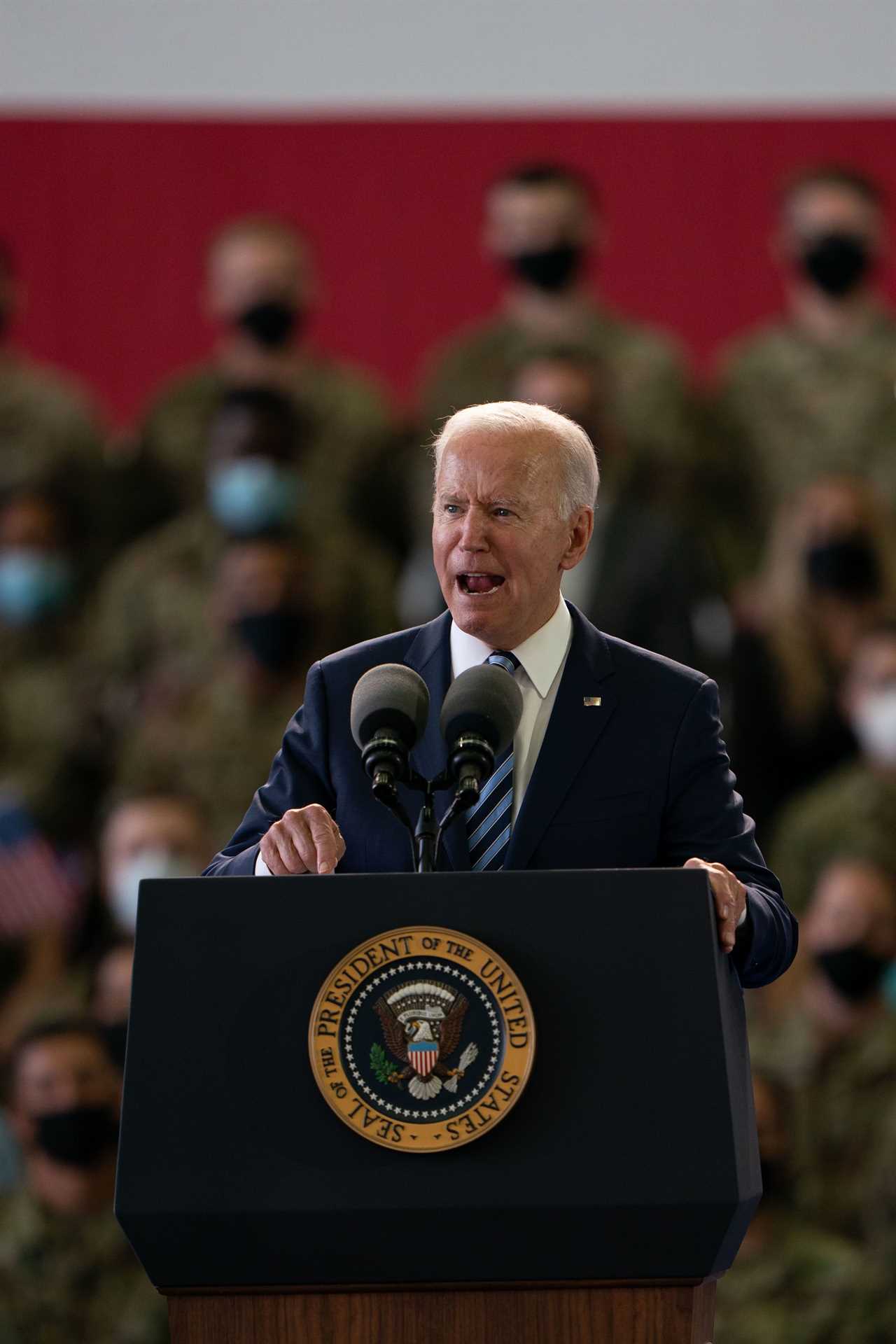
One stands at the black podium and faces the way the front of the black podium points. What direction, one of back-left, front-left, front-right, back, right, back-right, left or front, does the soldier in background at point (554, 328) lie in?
back

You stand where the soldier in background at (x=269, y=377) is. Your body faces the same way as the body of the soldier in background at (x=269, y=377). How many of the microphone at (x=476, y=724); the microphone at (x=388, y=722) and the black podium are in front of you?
3

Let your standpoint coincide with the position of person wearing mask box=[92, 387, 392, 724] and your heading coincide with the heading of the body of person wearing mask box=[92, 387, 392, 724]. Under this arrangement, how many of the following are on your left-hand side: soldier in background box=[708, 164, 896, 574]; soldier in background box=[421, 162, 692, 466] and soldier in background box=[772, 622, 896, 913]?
3

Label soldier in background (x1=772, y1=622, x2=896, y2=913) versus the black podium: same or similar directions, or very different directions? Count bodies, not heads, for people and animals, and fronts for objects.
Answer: same or similar directions

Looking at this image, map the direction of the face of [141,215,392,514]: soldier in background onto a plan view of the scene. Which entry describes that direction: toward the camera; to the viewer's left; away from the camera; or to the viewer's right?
toward the camera

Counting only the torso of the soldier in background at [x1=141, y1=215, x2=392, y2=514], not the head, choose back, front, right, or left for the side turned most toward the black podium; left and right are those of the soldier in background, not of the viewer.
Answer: front

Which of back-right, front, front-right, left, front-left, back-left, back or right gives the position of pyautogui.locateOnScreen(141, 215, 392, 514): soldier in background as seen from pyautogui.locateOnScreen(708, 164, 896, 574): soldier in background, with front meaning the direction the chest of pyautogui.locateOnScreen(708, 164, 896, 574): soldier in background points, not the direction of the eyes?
right

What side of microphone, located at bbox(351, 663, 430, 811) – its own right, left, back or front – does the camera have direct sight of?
back

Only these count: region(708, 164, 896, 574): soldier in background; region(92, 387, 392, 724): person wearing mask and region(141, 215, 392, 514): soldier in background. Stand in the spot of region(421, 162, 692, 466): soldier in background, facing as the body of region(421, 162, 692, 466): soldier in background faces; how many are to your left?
1

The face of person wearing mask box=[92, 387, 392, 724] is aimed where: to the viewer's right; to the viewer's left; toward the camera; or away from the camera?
toward the camera

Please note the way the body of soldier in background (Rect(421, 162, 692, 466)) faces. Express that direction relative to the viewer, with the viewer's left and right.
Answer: facing the viewer

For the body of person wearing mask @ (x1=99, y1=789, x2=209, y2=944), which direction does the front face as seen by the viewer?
toward the camera

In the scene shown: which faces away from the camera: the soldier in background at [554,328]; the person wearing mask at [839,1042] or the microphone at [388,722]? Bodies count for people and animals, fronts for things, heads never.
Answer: the microphone
